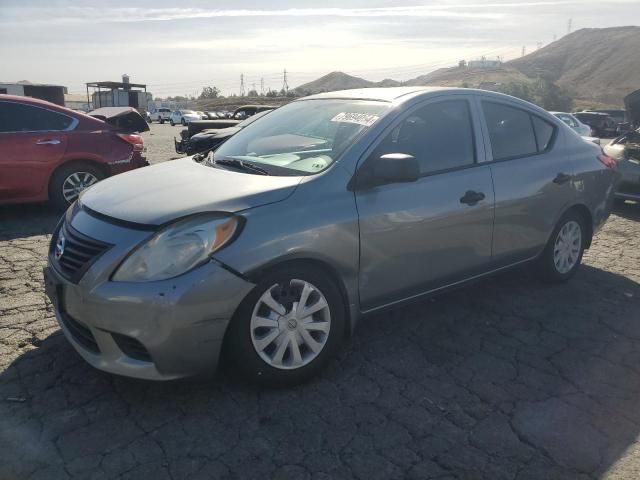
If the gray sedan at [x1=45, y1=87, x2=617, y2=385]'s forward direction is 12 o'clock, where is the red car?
The red car is roughly at 3 o'clock from the gray sedan.

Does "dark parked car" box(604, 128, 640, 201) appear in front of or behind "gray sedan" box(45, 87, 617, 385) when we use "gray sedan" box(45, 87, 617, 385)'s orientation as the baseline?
behind

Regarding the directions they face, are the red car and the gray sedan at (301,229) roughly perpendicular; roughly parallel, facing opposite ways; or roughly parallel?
roughly parallel

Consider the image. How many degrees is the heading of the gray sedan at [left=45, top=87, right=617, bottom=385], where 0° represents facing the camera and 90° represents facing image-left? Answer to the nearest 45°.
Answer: approximately 45°

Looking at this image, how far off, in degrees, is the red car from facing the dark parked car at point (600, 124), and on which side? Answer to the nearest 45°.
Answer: approximately 135° to its right

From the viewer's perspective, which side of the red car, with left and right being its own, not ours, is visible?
left

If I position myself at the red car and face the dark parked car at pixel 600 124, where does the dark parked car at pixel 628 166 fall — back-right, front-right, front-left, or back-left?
front-right
